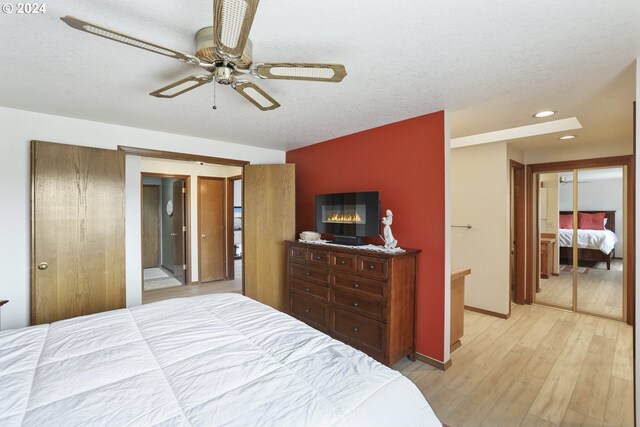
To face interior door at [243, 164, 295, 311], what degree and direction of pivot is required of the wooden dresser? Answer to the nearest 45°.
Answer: approximately 90° to its right

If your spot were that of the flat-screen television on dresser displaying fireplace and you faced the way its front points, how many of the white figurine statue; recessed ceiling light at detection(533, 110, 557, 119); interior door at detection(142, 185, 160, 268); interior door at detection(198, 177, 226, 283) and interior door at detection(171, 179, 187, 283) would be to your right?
3

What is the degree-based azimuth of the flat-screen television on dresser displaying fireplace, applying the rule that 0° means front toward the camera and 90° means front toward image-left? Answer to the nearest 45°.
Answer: approximately 45°

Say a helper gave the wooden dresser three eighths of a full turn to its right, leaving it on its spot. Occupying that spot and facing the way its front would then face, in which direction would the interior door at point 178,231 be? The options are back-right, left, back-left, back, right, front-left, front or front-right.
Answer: front-left

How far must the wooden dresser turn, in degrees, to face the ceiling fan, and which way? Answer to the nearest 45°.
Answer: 0° — it already faces it

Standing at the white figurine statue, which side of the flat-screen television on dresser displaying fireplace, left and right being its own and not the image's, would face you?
left

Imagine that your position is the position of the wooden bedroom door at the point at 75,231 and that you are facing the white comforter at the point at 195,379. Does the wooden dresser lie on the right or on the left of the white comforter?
left

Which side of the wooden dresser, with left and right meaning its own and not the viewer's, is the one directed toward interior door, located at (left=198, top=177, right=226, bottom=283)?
right

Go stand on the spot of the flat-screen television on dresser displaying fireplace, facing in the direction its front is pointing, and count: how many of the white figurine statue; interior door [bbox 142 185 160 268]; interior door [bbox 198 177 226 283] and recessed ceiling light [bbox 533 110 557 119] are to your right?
2

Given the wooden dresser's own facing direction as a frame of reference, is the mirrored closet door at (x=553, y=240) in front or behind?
behind

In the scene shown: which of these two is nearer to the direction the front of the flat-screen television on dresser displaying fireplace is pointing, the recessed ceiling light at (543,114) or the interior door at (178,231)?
the interior door

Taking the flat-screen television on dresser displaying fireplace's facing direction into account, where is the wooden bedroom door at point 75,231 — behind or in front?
in front

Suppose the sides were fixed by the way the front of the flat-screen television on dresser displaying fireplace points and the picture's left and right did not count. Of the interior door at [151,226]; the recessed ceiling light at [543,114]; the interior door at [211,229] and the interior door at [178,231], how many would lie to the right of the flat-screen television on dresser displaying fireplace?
3

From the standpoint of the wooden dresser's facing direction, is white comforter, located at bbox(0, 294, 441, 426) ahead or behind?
ahead

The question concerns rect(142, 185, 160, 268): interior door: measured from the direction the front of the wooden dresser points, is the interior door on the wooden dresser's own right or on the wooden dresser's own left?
on the wooden dresser's own right
